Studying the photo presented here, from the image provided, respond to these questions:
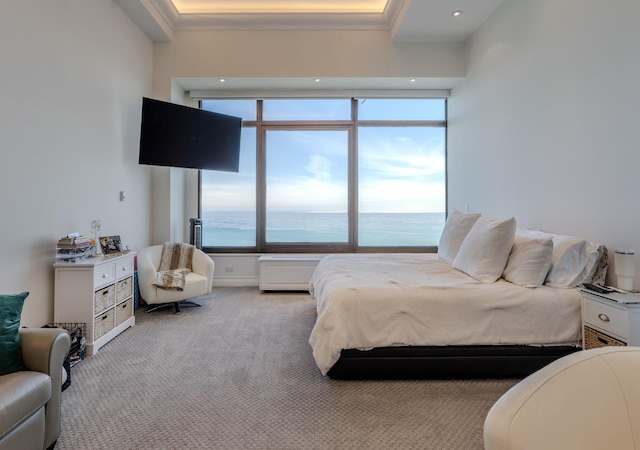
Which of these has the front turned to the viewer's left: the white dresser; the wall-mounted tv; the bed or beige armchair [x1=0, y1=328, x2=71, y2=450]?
the bed

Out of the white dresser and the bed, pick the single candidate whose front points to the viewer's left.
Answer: the bed

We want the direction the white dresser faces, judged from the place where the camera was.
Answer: facing the viewer and to the right of the viewer

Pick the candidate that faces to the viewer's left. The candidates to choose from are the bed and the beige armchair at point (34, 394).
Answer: the bed

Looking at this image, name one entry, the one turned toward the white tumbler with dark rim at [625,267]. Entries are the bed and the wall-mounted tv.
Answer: the wall-mounted tv

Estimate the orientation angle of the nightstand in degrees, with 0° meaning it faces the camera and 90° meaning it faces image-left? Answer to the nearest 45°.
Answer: approximately 45°

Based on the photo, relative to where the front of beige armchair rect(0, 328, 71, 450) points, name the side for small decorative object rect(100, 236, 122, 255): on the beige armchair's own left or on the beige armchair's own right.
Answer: on the beige armchair's own left

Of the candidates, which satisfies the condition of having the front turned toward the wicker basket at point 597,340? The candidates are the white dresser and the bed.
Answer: the white dresser

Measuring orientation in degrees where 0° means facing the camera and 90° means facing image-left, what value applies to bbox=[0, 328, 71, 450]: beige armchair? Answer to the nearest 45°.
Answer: approximately 315°

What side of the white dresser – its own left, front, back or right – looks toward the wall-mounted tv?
left

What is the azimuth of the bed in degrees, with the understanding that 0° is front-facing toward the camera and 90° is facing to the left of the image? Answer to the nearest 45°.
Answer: approximately 90°
